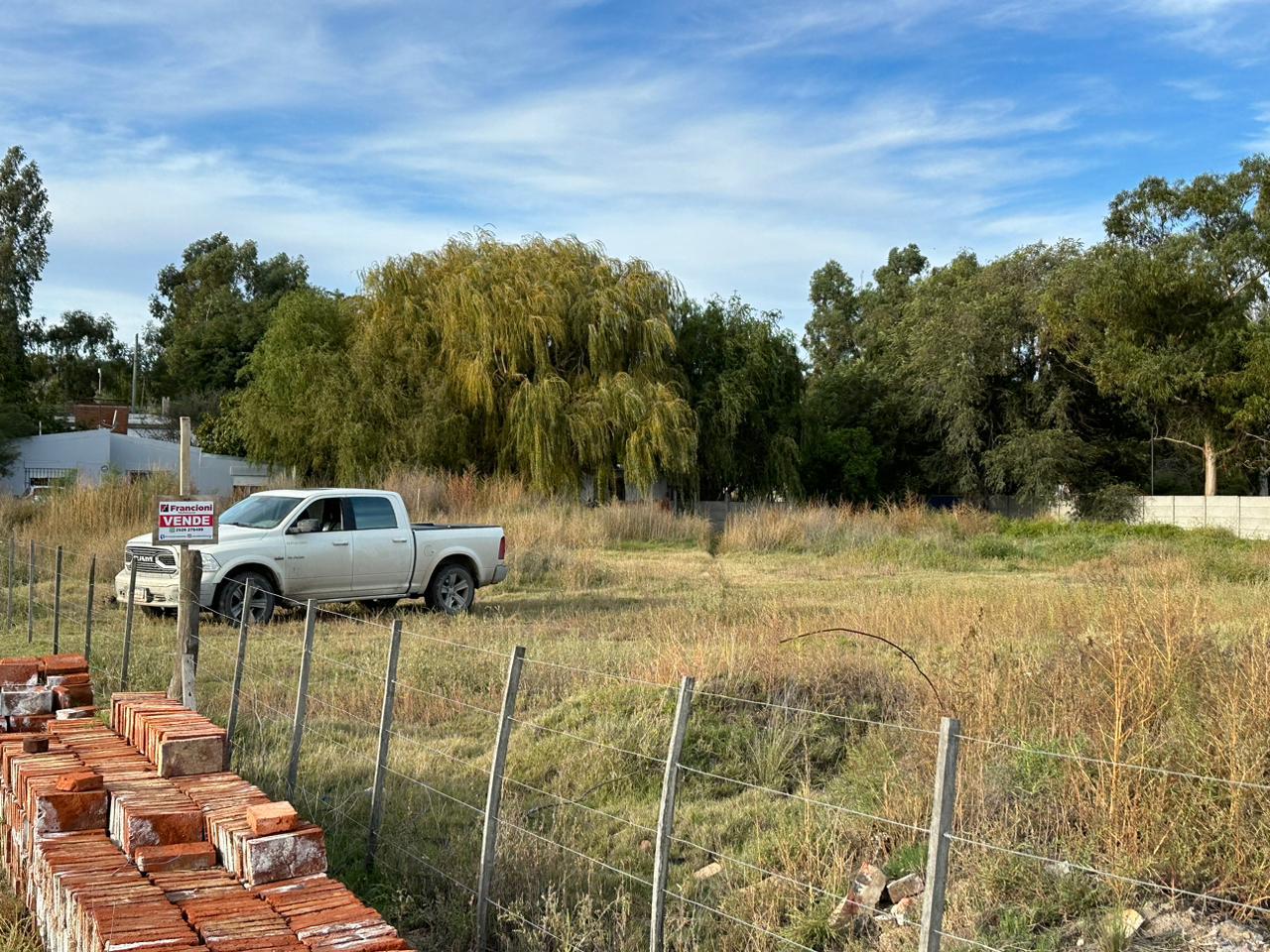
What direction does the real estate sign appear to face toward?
toward the camera

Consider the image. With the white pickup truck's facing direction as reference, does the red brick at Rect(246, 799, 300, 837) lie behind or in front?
in front

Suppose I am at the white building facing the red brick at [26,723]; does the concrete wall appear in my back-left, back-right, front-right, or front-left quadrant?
front-left

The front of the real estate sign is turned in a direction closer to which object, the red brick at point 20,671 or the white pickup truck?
the red brick

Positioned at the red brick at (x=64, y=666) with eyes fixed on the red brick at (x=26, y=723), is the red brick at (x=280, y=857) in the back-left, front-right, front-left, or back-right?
front-left

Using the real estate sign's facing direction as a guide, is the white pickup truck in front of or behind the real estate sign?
behind

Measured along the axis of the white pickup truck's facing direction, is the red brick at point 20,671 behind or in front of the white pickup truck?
in front

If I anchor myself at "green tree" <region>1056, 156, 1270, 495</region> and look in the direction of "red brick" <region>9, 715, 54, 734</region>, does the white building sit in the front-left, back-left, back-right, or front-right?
front-right

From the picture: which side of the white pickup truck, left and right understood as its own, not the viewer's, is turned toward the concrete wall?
back

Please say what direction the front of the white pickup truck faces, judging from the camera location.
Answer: facing the viewer and to the left of the viewer

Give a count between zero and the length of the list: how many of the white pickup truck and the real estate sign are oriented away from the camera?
0

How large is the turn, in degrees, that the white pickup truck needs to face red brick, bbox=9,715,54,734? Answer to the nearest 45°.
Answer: approximately 45° to its left

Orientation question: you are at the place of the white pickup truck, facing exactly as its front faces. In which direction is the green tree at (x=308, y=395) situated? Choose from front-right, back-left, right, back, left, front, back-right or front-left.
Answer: back-right

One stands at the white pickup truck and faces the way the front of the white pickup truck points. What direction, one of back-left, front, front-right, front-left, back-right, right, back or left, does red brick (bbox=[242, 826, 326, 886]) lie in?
front-left

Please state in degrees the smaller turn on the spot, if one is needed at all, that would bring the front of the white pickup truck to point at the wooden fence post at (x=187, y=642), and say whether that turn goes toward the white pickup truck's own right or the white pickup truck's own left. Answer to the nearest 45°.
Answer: approximately 45° to the white pickup truck's own left

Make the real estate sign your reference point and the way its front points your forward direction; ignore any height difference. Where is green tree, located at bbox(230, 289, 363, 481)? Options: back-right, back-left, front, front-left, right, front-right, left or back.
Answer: back

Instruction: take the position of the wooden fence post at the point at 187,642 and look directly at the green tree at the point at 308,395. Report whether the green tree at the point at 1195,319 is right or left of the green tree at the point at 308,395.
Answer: right

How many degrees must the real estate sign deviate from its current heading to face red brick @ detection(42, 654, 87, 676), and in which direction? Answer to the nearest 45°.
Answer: approximately 45° to its right
